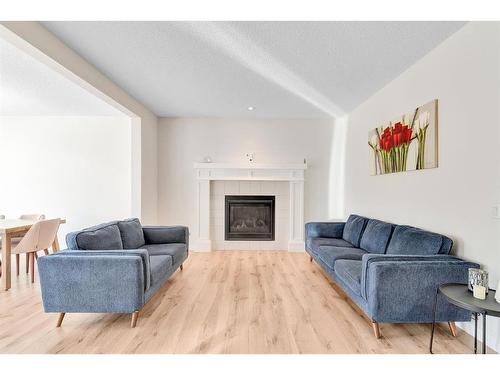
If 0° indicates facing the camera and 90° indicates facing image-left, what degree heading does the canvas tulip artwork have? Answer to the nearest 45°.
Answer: approximately 45°

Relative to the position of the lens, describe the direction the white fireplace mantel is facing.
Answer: facing the viewer

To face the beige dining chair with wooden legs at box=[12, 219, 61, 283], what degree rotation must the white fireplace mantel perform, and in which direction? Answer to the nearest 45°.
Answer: approximately 45° to its right

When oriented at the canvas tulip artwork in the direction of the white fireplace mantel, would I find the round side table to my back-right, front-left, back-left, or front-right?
back-left

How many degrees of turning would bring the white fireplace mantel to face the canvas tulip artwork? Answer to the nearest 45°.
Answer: approximately 45° to its left

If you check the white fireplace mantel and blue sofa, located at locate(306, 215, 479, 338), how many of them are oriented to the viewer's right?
0

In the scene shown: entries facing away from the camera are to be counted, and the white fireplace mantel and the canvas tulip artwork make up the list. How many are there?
0

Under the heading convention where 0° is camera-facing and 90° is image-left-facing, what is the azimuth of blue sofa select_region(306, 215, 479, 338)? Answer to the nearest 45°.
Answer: approximately 45°

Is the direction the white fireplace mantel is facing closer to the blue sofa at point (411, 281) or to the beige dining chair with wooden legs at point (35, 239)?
the blue sofa

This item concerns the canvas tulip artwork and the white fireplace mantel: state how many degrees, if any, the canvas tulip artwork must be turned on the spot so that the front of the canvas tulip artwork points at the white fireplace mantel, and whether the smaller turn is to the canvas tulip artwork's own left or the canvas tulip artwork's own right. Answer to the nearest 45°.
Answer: approximately 45° to the canvas tulip artwork's own right

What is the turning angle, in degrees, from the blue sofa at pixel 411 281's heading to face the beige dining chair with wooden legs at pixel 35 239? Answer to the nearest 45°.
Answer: approximately 45° to its right

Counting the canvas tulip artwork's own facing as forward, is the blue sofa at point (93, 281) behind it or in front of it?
in front
